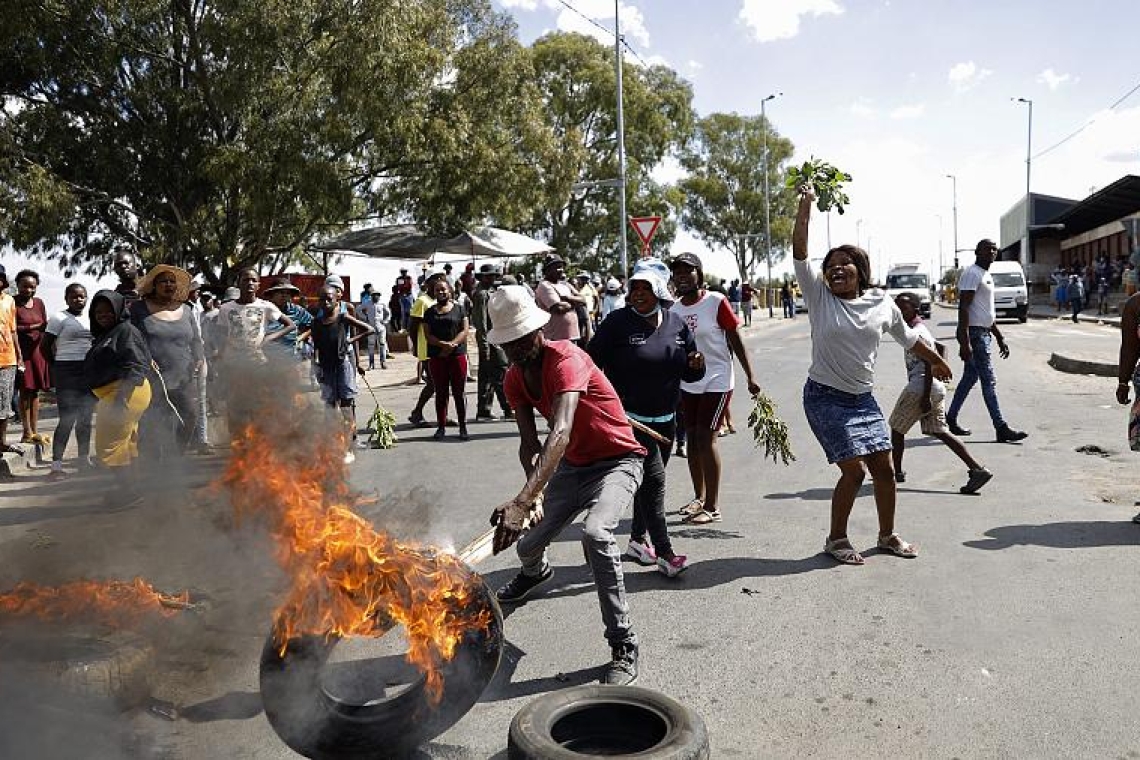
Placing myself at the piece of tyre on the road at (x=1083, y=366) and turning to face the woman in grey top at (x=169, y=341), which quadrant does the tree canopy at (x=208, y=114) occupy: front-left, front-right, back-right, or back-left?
front-right

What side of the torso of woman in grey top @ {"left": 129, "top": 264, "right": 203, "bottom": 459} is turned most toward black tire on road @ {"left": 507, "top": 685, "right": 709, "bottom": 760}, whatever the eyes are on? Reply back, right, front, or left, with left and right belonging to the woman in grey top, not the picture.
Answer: front

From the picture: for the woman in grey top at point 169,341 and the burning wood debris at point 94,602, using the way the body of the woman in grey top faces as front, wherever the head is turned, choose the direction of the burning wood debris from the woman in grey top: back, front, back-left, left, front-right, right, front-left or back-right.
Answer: front

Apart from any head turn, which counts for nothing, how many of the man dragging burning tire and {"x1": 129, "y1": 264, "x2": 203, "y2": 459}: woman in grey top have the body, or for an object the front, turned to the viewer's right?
0

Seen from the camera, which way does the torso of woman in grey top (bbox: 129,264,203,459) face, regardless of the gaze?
toward the camera

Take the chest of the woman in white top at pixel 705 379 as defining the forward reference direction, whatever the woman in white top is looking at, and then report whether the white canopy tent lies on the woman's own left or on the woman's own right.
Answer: on the woman's own right

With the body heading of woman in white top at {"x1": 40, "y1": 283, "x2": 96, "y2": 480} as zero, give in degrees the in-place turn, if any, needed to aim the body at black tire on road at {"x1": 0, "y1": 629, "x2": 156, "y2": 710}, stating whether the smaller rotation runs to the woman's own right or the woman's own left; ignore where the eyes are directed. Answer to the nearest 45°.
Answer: approximately 45° to the woman's own right

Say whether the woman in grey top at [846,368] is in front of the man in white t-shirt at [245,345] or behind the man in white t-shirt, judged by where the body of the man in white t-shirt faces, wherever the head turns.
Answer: in front

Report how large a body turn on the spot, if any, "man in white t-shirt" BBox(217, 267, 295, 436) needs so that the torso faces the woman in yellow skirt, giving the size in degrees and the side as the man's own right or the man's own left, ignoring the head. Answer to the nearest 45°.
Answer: approximately 45° to the man's own right

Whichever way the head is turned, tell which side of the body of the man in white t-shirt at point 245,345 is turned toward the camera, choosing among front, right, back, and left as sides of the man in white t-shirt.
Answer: front

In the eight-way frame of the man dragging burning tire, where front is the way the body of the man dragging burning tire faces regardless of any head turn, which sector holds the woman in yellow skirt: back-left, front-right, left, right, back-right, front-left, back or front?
right

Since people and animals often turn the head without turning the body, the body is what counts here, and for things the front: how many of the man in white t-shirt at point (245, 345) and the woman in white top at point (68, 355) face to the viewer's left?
0
